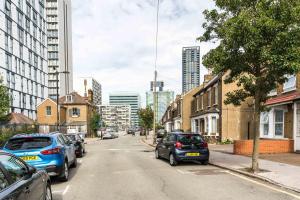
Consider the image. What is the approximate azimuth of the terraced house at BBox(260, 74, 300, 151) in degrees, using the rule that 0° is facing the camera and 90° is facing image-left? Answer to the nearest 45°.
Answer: approximately 45°

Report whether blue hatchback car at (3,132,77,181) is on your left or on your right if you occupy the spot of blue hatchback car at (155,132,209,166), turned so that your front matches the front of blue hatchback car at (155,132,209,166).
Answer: on your left

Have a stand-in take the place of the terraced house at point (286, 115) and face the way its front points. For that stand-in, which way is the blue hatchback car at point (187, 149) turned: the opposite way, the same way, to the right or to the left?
to the right

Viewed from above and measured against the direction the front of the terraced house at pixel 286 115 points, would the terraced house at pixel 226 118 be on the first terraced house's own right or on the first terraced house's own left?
on the first terraced house's own right

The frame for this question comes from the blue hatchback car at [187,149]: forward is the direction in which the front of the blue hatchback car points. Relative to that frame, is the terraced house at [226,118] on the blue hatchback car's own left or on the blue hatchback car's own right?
on the blue hatchback car's own right

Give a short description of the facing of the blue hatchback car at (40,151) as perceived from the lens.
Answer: facing away from the viewer and to the right of the viewer

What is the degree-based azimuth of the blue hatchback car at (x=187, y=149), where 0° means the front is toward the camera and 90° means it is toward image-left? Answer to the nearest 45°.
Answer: approximately 135°
